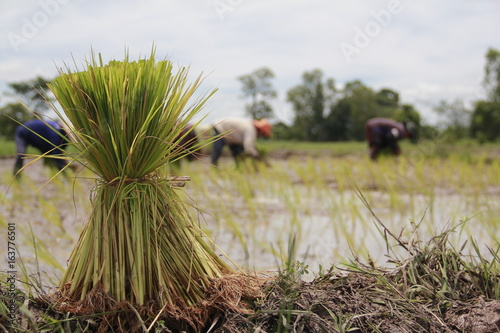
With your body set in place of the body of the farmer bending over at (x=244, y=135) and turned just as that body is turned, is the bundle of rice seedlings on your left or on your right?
on your right

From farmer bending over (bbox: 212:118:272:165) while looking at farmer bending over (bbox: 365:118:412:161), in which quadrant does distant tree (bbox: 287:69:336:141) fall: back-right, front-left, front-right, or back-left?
front-left

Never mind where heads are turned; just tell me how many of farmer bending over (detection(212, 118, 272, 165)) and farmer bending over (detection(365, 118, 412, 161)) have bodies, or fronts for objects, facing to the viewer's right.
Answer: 2

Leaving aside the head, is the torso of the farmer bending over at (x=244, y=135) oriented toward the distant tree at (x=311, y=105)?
no

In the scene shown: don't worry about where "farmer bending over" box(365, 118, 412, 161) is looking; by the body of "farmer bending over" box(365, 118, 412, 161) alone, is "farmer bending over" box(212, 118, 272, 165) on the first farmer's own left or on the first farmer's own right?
on the first farmer's own right

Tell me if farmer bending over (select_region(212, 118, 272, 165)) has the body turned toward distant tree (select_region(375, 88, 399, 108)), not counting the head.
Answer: no

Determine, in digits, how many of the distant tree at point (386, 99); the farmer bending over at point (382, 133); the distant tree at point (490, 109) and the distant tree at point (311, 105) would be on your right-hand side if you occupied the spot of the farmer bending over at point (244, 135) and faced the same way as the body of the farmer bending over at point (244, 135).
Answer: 0

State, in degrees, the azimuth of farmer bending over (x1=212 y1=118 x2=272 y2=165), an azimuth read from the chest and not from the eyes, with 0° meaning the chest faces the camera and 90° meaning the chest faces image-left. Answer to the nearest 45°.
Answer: approximately 270°

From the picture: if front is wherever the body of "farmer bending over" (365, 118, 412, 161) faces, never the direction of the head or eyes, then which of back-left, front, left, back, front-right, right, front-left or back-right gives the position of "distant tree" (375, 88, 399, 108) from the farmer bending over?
left

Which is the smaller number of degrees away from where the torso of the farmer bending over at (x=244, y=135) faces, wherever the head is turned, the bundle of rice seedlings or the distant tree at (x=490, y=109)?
the distant tree

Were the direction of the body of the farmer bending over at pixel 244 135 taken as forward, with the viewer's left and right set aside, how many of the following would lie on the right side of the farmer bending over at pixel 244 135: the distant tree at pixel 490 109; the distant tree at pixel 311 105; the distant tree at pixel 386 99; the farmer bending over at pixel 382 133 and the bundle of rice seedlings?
1

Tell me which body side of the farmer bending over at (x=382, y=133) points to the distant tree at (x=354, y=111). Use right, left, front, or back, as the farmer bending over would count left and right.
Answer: left

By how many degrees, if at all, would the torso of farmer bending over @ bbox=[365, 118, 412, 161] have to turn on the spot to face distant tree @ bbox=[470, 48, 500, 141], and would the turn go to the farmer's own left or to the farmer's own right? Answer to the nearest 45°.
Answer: approximately 90° to the farmer's own left

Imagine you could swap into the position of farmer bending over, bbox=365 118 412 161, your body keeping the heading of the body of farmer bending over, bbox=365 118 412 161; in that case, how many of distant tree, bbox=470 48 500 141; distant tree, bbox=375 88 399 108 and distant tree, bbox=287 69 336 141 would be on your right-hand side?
0

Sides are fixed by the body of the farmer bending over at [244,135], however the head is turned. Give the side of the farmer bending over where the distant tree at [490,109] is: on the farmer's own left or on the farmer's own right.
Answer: on the farmer's own left

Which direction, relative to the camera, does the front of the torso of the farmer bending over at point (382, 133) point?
to the viewer's right

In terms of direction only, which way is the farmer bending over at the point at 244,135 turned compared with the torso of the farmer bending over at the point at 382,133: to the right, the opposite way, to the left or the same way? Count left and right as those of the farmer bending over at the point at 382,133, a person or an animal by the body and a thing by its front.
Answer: the same way
